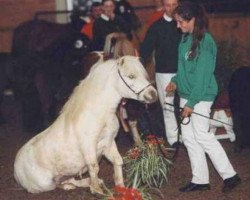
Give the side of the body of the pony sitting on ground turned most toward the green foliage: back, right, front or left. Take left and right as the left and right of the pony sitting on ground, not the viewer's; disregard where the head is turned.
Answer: front

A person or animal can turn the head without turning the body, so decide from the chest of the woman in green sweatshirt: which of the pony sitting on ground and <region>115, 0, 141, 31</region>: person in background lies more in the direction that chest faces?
the pony sitting on ground

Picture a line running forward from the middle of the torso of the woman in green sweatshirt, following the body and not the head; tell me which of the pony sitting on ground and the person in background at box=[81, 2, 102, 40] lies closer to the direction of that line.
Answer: the pony sitting on ground

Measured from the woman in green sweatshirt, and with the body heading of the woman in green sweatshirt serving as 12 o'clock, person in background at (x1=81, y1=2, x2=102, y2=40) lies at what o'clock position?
The person in background is roughly at 2 o'clock from the woman in green sweatshirt.

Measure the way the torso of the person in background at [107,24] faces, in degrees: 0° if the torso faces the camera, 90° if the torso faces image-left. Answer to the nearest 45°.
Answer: approximately 0°

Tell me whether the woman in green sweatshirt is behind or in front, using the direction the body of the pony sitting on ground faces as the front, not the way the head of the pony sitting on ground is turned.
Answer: in front

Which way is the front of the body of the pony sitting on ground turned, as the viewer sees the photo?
to the viewer's right

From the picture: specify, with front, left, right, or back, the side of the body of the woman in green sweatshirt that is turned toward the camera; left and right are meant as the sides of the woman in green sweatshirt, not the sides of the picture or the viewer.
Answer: left

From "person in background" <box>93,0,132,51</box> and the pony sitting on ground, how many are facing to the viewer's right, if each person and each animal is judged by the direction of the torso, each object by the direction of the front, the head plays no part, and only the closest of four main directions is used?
1

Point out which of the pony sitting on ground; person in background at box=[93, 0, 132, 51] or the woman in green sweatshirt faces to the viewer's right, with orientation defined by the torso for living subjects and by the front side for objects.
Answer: the pony sitting on ground

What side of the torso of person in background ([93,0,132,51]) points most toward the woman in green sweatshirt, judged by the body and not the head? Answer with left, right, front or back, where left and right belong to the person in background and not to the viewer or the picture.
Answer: front

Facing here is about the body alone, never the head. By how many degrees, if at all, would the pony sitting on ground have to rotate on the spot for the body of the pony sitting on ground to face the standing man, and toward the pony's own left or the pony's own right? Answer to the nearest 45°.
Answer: approximately 45° to the pony's own left

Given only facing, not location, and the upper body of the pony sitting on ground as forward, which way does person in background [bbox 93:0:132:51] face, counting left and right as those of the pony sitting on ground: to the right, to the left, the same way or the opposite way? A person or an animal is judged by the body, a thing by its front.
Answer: to the right
